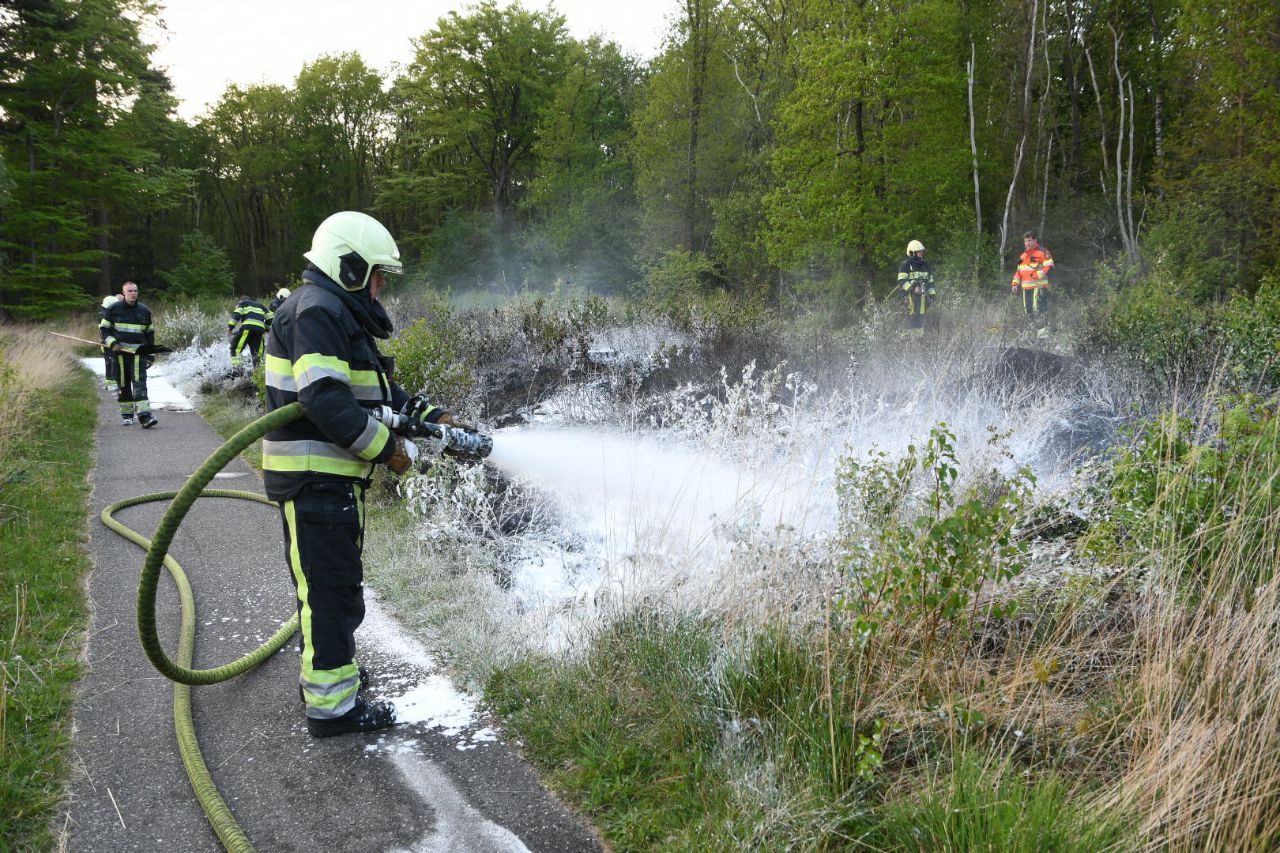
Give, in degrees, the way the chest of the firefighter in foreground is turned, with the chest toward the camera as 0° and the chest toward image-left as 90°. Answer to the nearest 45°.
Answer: approximately 270°

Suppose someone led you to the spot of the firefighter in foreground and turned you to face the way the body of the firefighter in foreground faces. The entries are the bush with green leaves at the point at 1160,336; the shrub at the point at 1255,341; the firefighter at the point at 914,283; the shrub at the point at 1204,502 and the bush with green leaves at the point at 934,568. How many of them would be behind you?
0

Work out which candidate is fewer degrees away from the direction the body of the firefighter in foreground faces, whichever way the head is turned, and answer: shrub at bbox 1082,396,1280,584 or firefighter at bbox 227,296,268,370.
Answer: the shrub

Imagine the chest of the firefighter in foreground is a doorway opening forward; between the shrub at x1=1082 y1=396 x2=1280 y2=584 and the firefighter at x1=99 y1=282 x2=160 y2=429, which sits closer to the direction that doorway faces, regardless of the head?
the shrub

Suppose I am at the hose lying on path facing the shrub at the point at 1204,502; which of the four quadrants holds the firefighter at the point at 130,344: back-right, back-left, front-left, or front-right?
back-left

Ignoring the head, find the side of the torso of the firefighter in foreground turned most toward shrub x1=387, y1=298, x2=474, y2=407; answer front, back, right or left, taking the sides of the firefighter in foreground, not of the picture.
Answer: left

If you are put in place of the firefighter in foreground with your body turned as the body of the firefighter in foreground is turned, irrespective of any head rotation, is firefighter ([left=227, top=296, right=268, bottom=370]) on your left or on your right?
on your left

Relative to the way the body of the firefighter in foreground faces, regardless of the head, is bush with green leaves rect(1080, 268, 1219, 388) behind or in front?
in front

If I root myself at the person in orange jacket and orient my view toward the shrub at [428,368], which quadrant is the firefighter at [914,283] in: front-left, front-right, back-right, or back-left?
front-right

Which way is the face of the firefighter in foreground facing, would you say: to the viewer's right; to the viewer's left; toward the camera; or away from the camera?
to the viewer's right

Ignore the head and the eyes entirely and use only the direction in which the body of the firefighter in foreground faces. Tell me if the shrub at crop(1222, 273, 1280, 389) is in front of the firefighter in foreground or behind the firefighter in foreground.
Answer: in front
